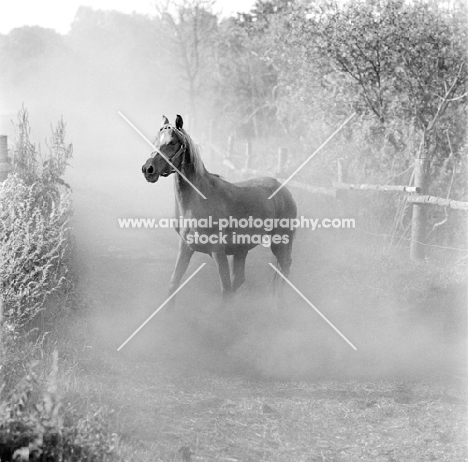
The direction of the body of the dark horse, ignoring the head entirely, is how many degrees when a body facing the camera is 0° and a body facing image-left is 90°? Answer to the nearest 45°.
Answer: approximately 45°

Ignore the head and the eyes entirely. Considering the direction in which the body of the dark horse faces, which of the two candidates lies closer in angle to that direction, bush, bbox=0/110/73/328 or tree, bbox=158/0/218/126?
the bush

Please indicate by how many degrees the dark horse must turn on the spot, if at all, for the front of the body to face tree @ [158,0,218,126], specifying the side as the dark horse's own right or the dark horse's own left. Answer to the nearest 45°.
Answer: approximately 135° to the dark horse's own right

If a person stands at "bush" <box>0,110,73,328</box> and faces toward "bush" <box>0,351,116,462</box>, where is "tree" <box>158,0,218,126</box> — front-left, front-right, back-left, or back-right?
back-left

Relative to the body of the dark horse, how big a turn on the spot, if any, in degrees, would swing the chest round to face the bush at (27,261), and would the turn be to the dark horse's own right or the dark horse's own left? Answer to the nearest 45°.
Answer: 0° — it already faces it

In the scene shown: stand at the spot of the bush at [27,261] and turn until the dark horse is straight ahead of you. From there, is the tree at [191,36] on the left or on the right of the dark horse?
left
